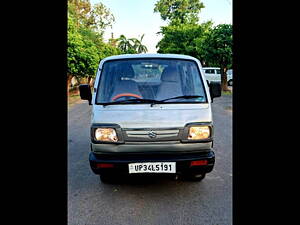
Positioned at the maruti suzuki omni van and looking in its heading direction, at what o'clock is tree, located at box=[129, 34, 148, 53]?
The tree is roughly at 6 o'clock from the maruti suzuki omni van.

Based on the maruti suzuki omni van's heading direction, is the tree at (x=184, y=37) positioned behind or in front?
behind

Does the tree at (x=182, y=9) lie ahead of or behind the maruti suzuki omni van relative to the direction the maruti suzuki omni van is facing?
behind

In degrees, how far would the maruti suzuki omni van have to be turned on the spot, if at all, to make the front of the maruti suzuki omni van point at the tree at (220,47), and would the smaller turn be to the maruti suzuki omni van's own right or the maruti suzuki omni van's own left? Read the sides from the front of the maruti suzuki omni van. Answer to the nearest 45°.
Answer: approximately 180°

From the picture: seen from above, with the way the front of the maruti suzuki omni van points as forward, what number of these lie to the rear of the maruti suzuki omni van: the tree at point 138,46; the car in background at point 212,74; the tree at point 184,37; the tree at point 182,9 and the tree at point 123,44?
5

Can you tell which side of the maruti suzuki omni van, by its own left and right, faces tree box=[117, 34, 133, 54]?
back

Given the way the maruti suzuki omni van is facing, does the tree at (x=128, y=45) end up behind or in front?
behind

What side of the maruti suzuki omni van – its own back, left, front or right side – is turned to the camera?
front
